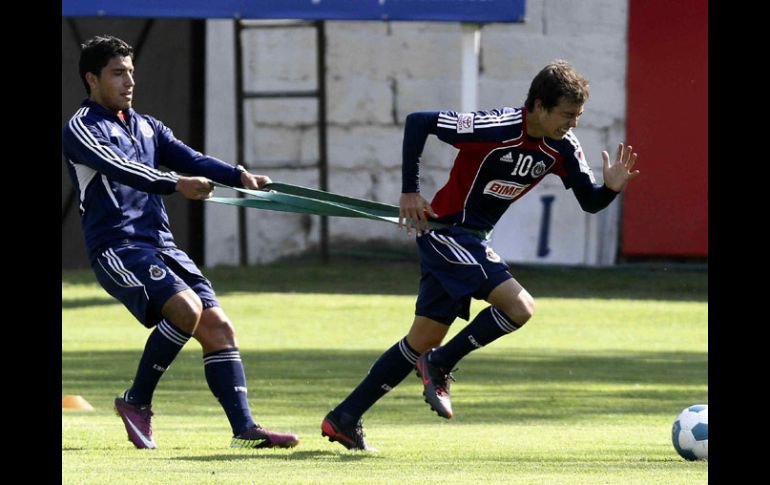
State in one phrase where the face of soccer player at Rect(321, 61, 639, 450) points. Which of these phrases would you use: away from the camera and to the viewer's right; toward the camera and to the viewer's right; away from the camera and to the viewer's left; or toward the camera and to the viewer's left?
toward the camera and to the viewer's right

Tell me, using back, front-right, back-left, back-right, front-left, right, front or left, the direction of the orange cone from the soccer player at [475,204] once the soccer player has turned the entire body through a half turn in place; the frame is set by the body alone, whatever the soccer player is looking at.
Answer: front

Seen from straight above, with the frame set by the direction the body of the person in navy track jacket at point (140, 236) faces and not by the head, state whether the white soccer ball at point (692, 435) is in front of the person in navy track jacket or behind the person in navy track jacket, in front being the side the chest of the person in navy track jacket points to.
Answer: in front

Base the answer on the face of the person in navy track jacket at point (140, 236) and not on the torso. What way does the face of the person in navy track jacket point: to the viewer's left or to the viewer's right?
to the viewer's right

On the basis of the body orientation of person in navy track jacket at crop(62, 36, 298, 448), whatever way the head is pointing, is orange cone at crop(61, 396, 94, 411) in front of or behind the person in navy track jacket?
behind

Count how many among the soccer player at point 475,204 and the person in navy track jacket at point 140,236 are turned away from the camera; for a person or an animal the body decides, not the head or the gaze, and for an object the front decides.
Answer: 0

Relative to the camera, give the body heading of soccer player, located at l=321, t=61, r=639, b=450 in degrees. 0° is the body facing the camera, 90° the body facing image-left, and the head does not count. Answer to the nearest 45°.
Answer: approximately 315°

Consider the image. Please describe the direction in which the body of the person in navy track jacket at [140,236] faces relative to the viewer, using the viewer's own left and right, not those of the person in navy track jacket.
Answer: facing the viewer and to the right of the viewer

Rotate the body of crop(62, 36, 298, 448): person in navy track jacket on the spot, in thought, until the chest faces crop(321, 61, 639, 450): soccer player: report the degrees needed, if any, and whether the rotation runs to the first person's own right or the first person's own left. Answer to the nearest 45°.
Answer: approximately 45° to the first person's own left

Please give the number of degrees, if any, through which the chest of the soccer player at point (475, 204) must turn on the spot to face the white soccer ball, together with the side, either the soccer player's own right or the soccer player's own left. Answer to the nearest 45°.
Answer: approximately 45° to the soccer player's own left

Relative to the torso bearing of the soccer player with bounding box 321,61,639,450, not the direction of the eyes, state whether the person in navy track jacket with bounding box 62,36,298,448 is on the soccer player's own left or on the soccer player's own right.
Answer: on the soccer player's own right
